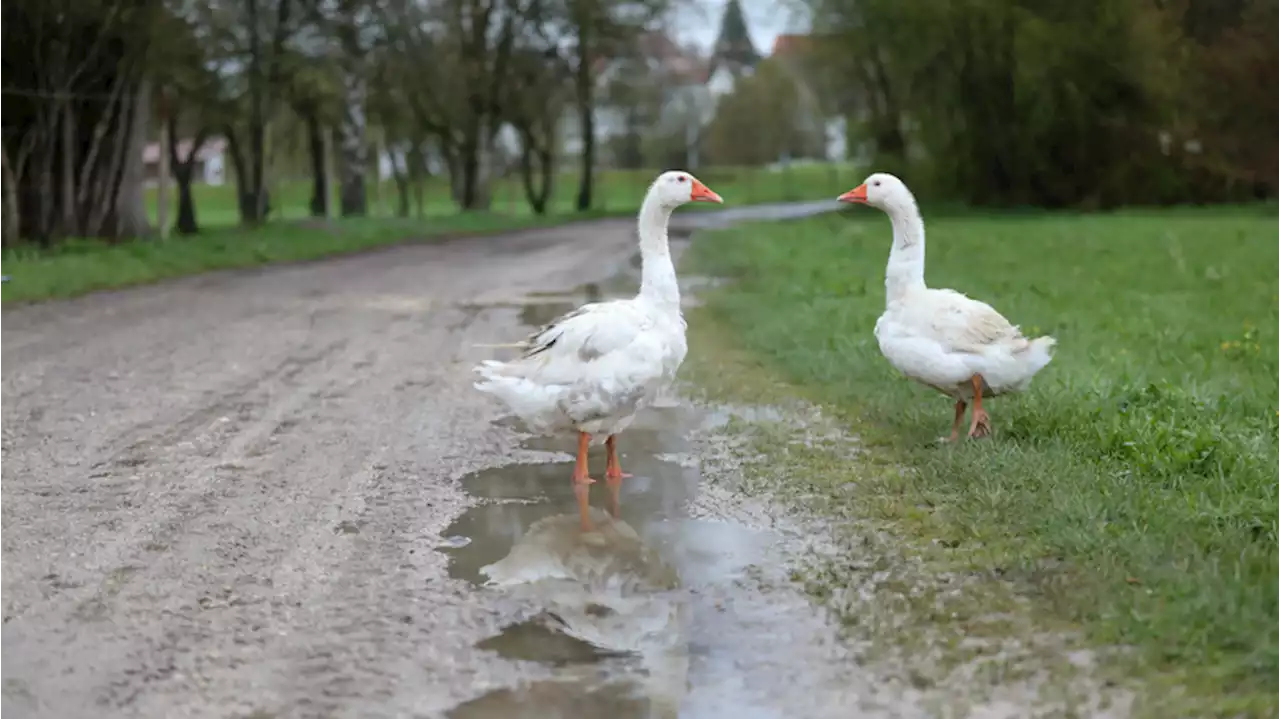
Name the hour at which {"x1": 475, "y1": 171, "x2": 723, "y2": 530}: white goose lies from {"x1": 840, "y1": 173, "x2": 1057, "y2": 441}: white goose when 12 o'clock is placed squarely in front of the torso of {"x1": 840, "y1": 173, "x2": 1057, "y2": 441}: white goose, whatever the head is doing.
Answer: {"x1": 475, "y1": 171, "x2": 723, "y2": 530}: white goose is roughly at 11 o'clock from {"x1": 840, "y1": 173, "x2": 1057, "y2": 441}: white goose.

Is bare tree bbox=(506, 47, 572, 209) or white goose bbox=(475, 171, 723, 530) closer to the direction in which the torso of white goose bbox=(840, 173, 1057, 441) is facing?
the white goose

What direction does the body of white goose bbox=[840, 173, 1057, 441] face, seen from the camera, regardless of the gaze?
to the viewer's left

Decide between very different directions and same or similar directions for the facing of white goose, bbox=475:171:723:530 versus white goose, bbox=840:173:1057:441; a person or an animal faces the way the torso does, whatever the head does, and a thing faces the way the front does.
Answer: very different directions

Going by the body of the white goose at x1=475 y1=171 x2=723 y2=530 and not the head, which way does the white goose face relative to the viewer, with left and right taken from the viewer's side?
facing to the right of the viewer

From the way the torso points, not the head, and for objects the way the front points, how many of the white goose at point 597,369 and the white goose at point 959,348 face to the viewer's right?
1

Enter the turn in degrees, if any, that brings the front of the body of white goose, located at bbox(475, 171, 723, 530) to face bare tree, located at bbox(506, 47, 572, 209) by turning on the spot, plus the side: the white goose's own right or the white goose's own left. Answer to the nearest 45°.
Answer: approximately 90° to the white goose's own left

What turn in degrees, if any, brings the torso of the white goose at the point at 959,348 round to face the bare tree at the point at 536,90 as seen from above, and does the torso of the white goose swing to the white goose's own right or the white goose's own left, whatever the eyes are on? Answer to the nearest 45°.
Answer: approximately 90° to the white goose's own right

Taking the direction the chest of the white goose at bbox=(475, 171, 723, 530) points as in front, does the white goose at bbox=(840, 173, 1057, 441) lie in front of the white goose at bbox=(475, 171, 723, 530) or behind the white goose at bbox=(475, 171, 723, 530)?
in front
